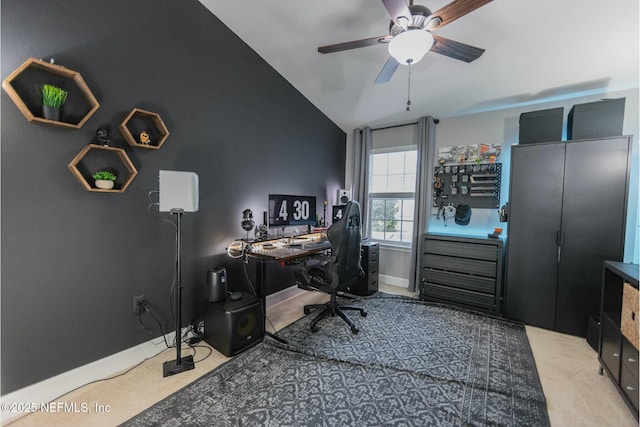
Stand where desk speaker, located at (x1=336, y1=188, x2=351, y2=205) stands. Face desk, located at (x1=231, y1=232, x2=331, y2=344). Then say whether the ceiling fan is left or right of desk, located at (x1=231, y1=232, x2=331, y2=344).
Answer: left

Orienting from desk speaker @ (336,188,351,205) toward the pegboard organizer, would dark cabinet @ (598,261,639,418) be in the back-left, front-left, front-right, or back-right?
front-right

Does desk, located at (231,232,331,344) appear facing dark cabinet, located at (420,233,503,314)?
no

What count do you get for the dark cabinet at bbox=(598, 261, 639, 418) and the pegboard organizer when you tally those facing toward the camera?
1

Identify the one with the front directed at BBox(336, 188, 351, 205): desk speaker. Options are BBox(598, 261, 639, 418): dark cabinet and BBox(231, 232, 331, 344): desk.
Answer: the dark cabinet

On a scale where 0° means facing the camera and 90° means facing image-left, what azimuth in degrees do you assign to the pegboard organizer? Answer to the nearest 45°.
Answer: approximately 0°

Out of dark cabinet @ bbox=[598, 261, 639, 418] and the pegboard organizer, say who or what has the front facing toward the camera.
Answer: the pegboard organizer

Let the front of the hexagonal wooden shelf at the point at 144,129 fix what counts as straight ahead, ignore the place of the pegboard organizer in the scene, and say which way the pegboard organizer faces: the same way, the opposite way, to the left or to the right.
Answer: to the right

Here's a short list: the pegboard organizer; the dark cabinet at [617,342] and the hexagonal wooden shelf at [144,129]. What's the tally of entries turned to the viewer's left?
1

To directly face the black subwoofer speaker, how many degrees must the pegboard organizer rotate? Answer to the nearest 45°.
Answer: approximately 45° to its right

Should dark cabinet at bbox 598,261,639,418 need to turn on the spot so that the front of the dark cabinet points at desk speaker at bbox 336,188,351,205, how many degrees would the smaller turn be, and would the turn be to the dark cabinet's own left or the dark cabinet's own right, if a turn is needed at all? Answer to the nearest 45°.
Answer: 0° — it already faces it

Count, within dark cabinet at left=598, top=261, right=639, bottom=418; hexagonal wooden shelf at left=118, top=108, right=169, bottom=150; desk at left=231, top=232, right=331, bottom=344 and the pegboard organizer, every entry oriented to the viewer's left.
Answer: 1

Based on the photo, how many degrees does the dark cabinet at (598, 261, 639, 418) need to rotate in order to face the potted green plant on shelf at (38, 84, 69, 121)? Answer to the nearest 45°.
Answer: approximately 45° to its left

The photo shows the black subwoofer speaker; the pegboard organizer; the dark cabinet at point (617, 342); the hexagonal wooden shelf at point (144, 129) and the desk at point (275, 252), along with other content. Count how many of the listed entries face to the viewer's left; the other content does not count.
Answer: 1

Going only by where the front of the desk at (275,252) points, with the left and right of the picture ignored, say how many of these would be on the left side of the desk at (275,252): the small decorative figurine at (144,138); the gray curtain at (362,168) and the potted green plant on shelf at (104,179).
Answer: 1

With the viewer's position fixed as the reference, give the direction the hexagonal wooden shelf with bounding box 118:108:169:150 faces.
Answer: facing the viewer and to the right of the viewer
